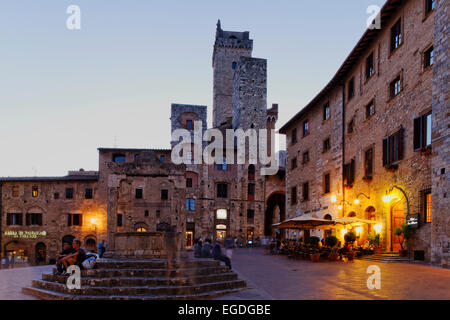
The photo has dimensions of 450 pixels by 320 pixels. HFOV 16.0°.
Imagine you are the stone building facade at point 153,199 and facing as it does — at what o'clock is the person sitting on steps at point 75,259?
The person sitting on steps is roughly at 12 o'clock from the stone building facade.

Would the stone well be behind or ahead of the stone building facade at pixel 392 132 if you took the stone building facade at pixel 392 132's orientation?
ahead

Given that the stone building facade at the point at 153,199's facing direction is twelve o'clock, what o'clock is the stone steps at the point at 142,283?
The stone steps is roughly at 12 o'clock from the stone building facade.

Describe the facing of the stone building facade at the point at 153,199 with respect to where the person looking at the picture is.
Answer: facing the viewer

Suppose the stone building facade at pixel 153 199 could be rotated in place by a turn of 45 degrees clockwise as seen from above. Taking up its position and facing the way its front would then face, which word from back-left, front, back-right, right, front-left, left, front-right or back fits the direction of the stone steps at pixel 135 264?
front-left

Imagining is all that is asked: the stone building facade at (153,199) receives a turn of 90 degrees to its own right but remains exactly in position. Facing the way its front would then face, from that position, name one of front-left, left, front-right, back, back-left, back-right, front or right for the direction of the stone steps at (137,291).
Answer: left

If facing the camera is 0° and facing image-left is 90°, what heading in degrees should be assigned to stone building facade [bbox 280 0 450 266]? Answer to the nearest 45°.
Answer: approximately 45°

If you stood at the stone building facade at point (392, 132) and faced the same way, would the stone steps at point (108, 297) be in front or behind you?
in front

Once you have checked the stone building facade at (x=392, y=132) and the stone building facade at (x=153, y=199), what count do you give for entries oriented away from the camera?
0
